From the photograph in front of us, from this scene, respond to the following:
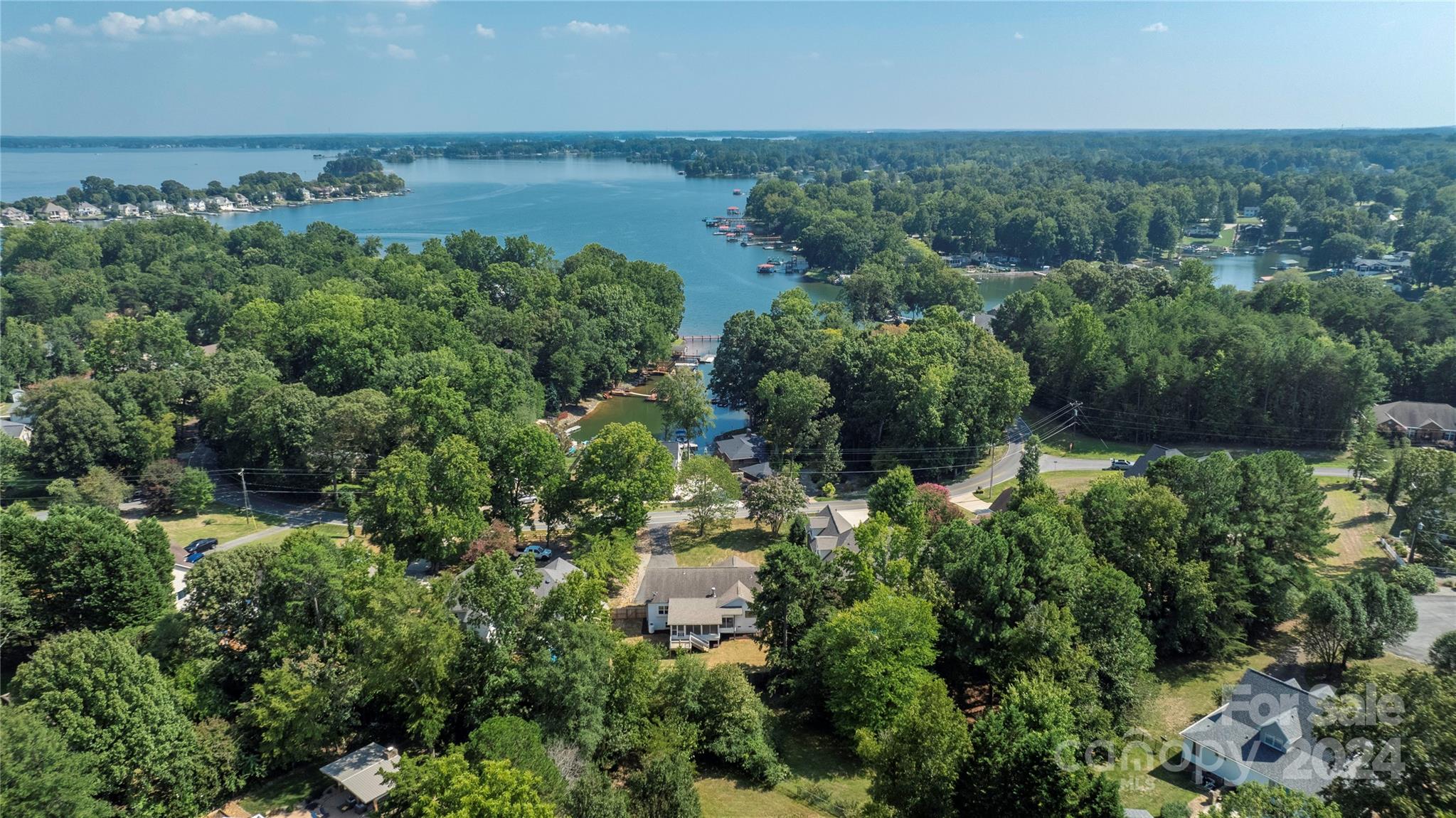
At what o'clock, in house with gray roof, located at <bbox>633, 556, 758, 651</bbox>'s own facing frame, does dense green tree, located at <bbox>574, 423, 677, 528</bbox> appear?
The dense green tree is roughly at 11 o'clock from the house with gray roof.

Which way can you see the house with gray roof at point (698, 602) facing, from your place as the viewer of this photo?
facing away from the viewer

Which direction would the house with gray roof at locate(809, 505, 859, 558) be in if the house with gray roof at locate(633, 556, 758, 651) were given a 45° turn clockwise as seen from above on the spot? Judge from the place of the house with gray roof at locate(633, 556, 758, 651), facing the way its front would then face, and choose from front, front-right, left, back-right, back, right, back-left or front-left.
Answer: front

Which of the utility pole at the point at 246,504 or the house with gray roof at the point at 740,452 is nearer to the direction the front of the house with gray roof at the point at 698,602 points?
the house with gray roof

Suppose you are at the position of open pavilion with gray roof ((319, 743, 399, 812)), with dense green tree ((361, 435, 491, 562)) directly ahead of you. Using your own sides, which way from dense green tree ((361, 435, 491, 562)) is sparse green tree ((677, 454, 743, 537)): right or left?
right

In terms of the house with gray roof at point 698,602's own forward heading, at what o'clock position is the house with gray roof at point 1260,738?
the house with gray roof at point 1260,738 is roughly at 4 o'clock from the house with gray roof at point 698,602.

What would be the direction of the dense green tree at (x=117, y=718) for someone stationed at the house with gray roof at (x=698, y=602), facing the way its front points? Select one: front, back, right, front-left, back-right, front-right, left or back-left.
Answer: back-left

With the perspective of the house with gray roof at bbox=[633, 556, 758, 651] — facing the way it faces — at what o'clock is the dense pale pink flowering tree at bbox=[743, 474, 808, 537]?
The dense pale pink flowering tree is roughly at 1 o'clock from the house with gray roof.

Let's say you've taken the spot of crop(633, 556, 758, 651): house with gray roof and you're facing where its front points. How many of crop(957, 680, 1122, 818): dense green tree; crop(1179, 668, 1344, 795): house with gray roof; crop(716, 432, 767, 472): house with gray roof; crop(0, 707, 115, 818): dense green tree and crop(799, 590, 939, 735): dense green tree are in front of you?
1

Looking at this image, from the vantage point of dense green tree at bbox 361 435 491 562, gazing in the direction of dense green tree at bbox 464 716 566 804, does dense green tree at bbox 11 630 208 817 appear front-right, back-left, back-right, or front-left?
front-right

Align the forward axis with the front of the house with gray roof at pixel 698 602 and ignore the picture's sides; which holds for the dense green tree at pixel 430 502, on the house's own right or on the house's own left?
on the house's own left

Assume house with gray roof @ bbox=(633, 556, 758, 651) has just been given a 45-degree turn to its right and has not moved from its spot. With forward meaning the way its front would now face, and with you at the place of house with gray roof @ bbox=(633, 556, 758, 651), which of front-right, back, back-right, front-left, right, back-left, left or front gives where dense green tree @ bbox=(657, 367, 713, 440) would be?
front-left

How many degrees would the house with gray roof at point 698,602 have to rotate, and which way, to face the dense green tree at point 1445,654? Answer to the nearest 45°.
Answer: approximately 135° to its right

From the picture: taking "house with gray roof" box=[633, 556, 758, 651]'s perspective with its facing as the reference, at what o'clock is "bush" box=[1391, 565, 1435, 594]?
The bush is roughly at 3 o'clock from the house with gray roof.

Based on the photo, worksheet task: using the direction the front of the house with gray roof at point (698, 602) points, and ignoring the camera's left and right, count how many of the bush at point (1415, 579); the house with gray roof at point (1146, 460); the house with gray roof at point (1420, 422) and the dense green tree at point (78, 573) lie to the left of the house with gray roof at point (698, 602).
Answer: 1

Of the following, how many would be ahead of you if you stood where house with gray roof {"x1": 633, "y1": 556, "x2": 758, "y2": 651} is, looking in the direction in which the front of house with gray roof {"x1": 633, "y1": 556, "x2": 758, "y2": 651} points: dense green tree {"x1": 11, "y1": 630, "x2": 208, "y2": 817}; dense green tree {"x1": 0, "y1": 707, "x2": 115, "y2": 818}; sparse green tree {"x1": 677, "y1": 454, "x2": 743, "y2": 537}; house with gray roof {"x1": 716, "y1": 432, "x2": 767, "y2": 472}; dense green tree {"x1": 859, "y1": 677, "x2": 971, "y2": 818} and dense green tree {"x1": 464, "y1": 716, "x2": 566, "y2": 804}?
2

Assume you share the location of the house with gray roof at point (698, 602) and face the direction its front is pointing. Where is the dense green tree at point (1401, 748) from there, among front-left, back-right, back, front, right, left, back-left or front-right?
back-right

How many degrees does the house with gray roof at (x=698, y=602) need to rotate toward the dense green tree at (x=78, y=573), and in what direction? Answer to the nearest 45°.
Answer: approximately 90° to its left
